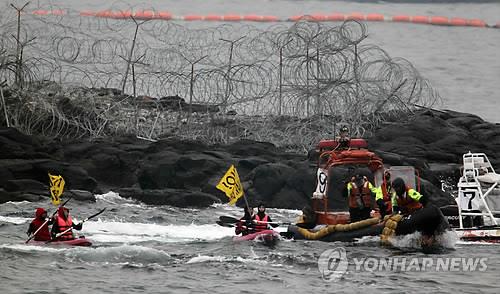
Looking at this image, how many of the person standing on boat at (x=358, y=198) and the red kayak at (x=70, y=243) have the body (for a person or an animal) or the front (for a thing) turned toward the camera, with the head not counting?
1

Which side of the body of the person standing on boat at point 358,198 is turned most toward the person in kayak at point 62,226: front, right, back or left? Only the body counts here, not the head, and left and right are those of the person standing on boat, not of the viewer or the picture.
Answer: right

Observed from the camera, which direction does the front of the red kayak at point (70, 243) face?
facing to the right of the viewer

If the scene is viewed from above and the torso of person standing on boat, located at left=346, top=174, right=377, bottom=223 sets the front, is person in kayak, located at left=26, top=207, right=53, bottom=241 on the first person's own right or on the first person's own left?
on the first person's own right

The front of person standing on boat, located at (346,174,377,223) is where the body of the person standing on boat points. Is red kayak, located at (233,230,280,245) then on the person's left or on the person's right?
on the person's right

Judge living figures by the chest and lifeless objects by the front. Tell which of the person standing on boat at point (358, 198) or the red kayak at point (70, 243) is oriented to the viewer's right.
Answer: the red kayak

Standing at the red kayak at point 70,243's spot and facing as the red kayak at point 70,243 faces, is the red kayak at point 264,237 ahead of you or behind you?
ahead

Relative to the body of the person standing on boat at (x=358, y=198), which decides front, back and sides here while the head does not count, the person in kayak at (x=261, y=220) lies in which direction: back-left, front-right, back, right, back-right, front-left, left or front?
right

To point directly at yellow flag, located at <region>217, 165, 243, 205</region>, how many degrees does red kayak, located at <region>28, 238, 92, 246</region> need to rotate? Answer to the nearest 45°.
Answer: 0° — it already faces it

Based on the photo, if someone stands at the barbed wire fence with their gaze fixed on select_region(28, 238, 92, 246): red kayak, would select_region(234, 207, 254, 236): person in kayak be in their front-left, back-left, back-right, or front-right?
front-left

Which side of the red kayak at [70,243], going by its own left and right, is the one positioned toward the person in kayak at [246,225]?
front

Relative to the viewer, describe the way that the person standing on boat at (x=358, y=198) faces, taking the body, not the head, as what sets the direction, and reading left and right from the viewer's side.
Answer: facing the viewer

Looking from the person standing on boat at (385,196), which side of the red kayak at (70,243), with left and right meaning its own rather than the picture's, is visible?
front

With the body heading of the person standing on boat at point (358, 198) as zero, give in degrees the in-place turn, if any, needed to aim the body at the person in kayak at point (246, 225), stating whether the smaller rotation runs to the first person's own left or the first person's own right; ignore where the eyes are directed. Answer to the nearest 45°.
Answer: approximately 90° to the first person's own right
